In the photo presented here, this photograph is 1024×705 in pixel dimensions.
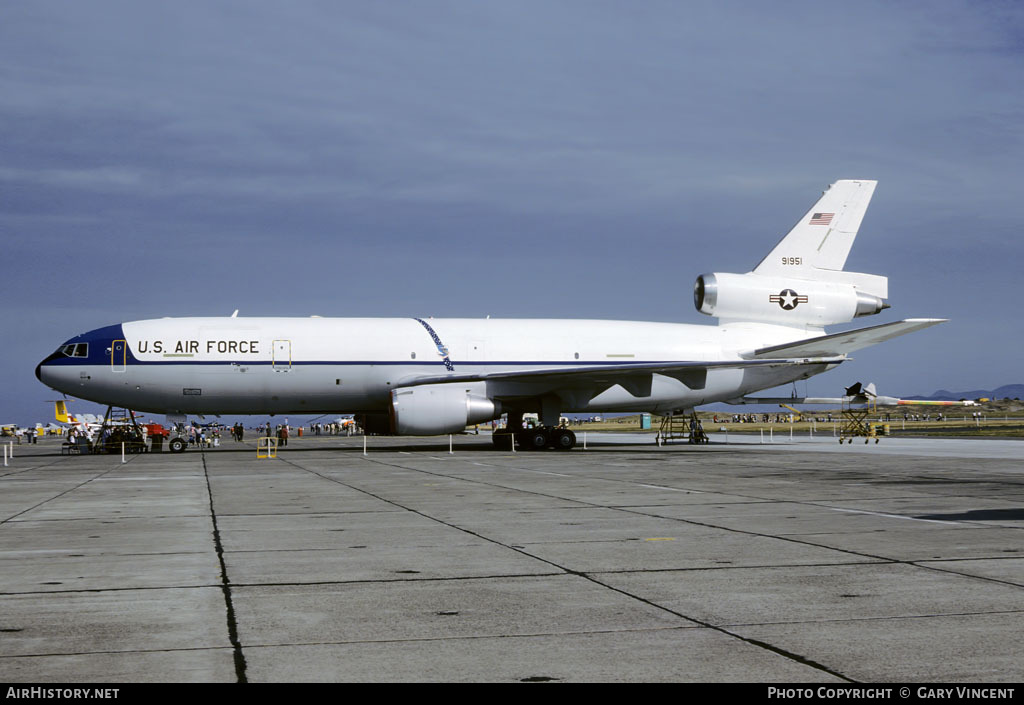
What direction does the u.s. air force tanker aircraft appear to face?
to the viewer's left
